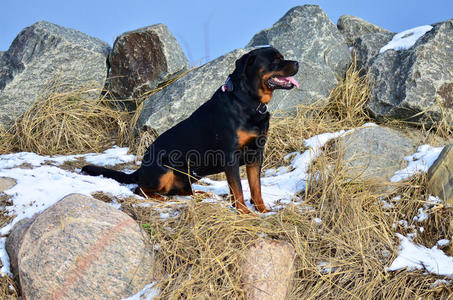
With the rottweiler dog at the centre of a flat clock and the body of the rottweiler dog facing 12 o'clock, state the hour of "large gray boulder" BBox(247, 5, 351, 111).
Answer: The large gray boulder is roughly at 10 o'clock from the rottweiler dog.

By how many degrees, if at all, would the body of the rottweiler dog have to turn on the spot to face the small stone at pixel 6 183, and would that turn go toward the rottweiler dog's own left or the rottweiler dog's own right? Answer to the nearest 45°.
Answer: approximately 180°

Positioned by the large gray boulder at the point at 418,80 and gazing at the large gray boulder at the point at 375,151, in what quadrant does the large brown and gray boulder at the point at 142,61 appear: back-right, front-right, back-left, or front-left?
front-right

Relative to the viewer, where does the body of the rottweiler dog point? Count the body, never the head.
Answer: to the viewer's right

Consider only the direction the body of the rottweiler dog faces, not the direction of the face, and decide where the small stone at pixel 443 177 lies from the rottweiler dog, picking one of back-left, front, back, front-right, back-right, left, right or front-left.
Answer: front

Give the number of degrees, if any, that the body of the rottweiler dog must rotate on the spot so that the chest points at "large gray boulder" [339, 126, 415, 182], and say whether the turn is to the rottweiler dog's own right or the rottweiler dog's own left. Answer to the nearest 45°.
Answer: approximately 45° to the rottweiler dog's own left

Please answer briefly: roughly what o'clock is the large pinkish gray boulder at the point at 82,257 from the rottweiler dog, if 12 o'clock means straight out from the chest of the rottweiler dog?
The large pinkish gray boulder is roughly at 5 o'clock from the rottweiler dog.

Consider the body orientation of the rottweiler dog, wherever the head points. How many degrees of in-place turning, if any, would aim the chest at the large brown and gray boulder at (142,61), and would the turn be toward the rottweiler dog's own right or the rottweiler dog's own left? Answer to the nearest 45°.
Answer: approximately 90° to the rottweiler dog's own left

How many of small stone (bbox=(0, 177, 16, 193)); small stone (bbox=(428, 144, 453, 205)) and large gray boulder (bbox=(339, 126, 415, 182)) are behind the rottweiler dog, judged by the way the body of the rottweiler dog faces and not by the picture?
1

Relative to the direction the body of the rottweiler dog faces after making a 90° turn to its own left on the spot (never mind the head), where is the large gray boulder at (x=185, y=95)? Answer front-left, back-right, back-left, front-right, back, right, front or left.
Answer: front

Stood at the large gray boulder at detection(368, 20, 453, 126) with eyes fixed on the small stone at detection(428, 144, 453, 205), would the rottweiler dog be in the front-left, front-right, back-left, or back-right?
front-right
